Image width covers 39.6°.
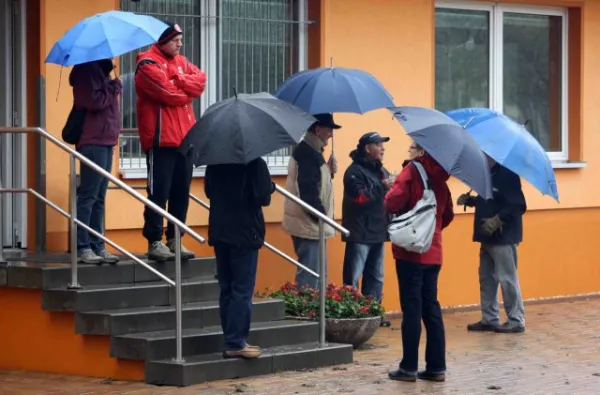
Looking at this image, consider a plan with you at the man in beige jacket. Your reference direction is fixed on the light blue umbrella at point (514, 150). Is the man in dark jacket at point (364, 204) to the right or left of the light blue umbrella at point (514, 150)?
left

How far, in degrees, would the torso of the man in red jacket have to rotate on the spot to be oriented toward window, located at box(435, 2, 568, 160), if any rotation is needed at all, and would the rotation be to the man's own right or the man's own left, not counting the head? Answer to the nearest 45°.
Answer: approximately 90° to the man's own left

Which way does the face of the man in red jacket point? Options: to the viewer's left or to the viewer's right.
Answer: to the viewer's right

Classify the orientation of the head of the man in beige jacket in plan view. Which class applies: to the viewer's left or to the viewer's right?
to the viewer's right

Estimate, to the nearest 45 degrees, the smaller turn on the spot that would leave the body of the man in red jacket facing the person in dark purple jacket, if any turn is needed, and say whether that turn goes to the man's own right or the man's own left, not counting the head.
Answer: approximately 135° to the man's own right

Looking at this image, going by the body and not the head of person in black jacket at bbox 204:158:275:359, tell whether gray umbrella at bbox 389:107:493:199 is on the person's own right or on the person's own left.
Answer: on the person's own right

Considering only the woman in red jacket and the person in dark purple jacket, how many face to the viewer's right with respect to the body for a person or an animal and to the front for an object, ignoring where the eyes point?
1

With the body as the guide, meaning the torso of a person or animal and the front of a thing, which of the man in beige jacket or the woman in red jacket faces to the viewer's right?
the man in beige jacket

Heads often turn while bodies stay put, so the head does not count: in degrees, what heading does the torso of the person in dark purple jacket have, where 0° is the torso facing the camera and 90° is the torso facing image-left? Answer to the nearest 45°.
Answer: approximately 270°

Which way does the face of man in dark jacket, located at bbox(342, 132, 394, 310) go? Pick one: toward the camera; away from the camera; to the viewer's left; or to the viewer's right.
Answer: to the viewer's right

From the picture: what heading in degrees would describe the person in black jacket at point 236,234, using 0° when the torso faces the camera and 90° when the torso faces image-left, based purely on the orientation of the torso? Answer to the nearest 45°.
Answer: approximately 225°
